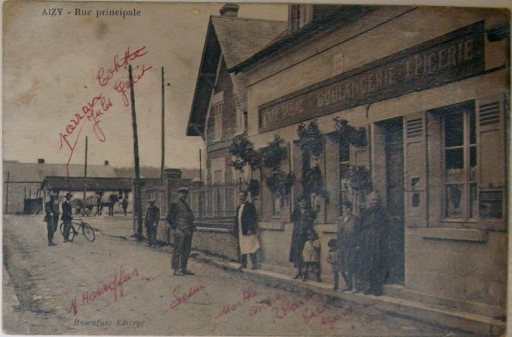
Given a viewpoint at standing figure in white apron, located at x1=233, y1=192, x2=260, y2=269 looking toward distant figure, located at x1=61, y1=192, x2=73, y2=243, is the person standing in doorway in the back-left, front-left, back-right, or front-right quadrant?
back-left

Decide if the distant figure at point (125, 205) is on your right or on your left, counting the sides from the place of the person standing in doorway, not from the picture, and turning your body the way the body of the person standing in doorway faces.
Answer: on your right

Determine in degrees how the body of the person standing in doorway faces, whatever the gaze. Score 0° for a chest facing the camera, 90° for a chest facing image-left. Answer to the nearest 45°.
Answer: approximately 45°
